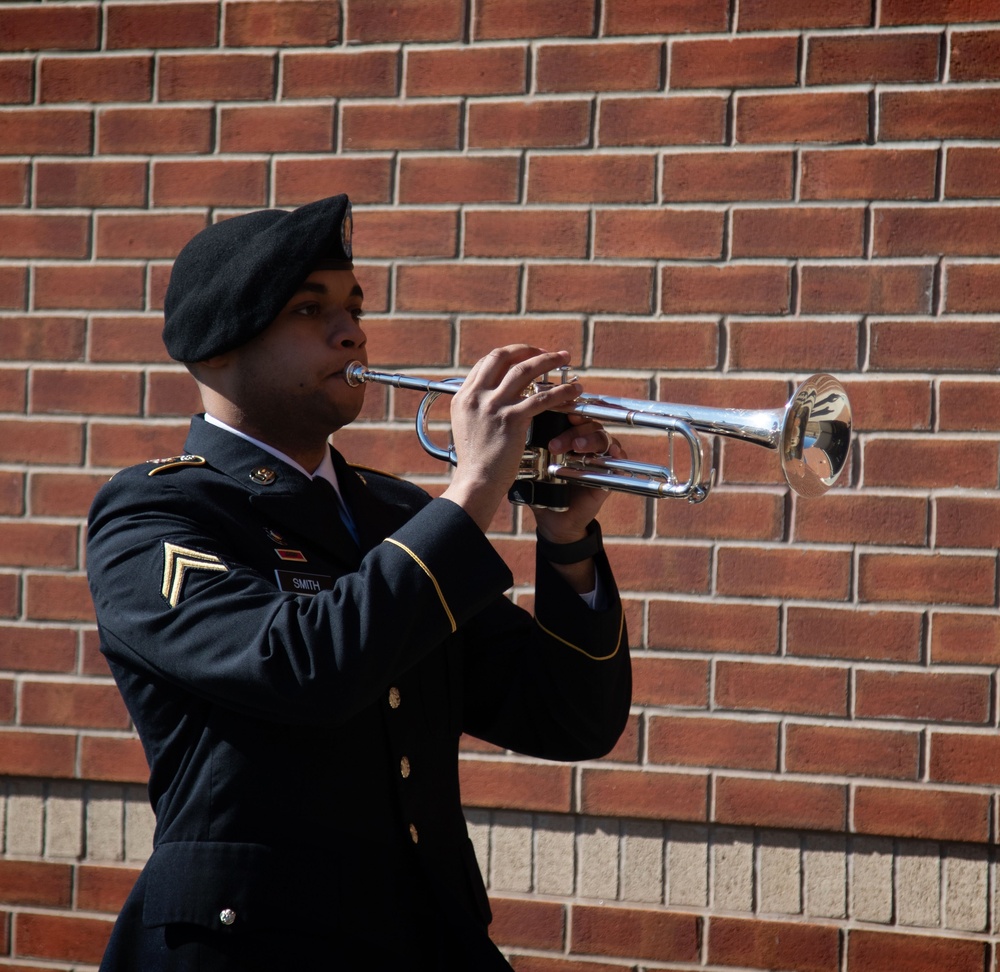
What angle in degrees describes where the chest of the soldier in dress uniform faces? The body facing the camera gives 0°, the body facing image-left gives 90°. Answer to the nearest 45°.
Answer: approximately 315°
